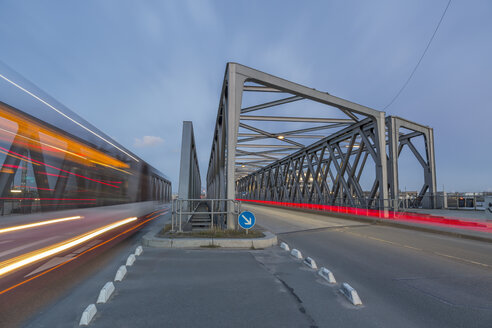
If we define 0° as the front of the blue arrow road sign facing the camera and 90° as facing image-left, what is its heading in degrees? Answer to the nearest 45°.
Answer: approximately 0°

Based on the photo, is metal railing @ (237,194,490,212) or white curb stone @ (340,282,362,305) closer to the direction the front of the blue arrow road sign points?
the white curb stone

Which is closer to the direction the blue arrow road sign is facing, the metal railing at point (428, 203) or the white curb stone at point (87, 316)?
the white curb stone

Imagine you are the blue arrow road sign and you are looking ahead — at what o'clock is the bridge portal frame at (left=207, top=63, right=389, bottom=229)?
The bridge portal frame is roughly at 6 o'clock from the blue arrow road sign.

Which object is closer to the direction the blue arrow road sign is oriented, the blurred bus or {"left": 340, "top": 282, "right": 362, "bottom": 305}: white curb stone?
the white curb stone

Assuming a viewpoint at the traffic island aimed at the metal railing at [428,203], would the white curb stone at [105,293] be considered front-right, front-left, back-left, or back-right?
back-right

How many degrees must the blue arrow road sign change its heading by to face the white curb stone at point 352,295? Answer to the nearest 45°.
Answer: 0° — it already faces it

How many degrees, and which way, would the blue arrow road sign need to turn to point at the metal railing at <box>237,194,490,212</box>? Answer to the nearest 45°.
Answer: approximately 135° to its left

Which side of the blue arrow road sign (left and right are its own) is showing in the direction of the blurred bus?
right

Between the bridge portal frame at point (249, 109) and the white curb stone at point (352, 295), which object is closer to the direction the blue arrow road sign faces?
the white curb stone
